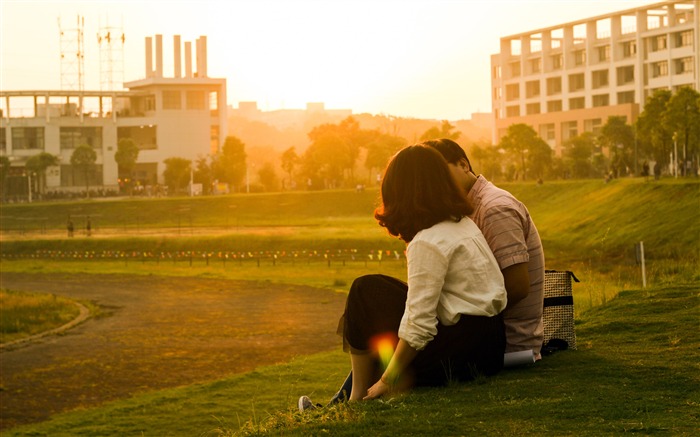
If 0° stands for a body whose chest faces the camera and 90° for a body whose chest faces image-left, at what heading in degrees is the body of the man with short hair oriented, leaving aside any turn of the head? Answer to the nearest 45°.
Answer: approximately 90°

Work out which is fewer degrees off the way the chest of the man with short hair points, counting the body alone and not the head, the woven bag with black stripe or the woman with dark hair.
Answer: the woman with dark hair

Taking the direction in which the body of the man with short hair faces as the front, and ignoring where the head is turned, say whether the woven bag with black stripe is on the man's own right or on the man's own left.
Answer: on the man's own right

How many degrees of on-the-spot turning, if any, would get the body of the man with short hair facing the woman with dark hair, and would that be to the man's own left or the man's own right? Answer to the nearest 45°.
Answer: approximately 45° to the man's own left
